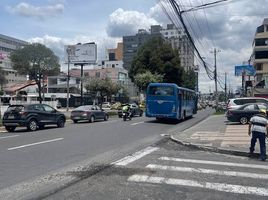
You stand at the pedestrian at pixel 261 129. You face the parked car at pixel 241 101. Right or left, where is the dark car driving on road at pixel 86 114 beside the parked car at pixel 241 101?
left

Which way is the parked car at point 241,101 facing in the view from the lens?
facing to the right of the viewer

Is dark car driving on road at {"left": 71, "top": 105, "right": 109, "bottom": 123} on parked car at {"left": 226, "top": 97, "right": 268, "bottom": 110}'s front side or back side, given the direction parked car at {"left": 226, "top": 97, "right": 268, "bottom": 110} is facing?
on the back side
